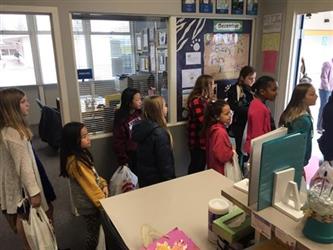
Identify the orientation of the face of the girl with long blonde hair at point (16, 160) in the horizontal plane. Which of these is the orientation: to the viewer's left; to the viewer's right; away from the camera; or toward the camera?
to the viewer's right

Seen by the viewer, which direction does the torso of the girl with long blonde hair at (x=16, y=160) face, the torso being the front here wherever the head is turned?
to the viewer's right

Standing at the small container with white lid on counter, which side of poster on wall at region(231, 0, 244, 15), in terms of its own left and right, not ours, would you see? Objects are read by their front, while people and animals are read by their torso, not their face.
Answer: front

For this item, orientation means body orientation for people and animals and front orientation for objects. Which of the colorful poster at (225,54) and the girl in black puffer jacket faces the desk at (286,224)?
the colorful poster

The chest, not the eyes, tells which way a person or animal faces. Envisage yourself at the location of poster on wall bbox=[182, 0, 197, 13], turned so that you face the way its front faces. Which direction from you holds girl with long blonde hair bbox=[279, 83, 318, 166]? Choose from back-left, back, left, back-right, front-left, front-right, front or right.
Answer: front-left

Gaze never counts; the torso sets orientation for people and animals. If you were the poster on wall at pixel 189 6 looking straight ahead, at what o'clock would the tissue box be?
The tissue box is roughly at 12 o'clock from the poster on wall.

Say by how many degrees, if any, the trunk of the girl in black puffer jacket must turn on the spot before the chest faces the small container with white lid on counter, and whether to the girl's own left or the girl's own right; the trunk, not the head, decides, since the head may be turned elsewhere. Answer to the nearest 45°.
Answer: approximately 135° to the girl's own right

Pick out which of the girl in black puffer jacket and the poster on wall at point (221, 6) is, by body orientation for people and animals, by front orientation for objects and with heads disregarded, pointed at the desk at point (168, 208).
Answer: the poster on wall

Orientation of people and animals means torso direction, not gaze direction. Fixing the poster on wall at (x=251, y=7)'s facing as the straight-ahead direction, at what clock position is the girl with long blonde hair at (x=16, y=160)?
The girl with long blonde hair is roughly at 1 o'clock from the poster on wall.
